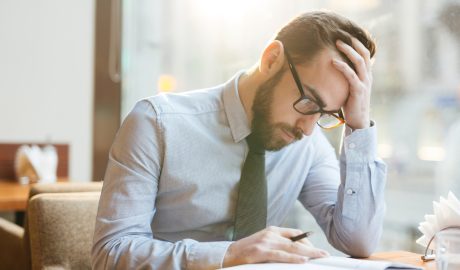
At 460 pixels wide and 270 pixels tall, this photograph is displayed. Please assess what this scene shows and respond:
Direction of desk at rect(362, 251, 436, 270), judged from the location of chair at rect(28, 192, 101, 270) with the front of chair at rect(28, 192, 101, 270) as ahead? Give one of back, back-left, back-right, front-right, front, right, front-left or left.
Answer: front

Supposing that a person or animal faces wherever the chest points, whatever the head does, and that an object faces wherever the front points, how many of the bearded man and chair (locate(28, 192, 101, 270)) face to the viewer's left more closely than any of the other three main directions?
0

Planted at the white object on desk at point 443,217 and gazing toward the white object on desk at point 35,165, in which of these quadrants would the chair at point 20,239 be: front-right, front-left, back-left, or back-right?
front-left

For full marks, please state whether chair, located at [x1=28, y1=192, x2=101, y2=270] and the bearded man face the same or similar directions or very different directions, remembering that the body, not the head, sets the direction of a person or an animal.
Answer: same or similar directions

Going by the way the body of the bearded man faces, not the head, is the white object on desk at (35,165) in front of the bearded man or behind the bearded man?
behind

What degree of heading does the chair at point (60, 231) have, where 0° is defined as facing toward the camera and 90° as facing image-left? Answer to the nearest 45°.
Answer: approximately 315°

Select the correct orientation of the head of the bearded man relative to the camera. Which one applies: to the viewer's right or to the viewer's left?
to the viewer's right

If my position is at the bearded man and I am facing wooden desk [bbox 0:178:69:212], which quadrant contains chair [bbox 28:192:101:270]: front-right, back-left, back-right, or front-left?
front-left

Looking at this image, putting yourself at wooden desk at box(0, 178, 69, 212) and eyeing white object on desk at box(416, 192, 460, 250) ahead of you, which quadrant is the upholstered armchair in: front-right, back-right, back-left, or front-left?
front-right
